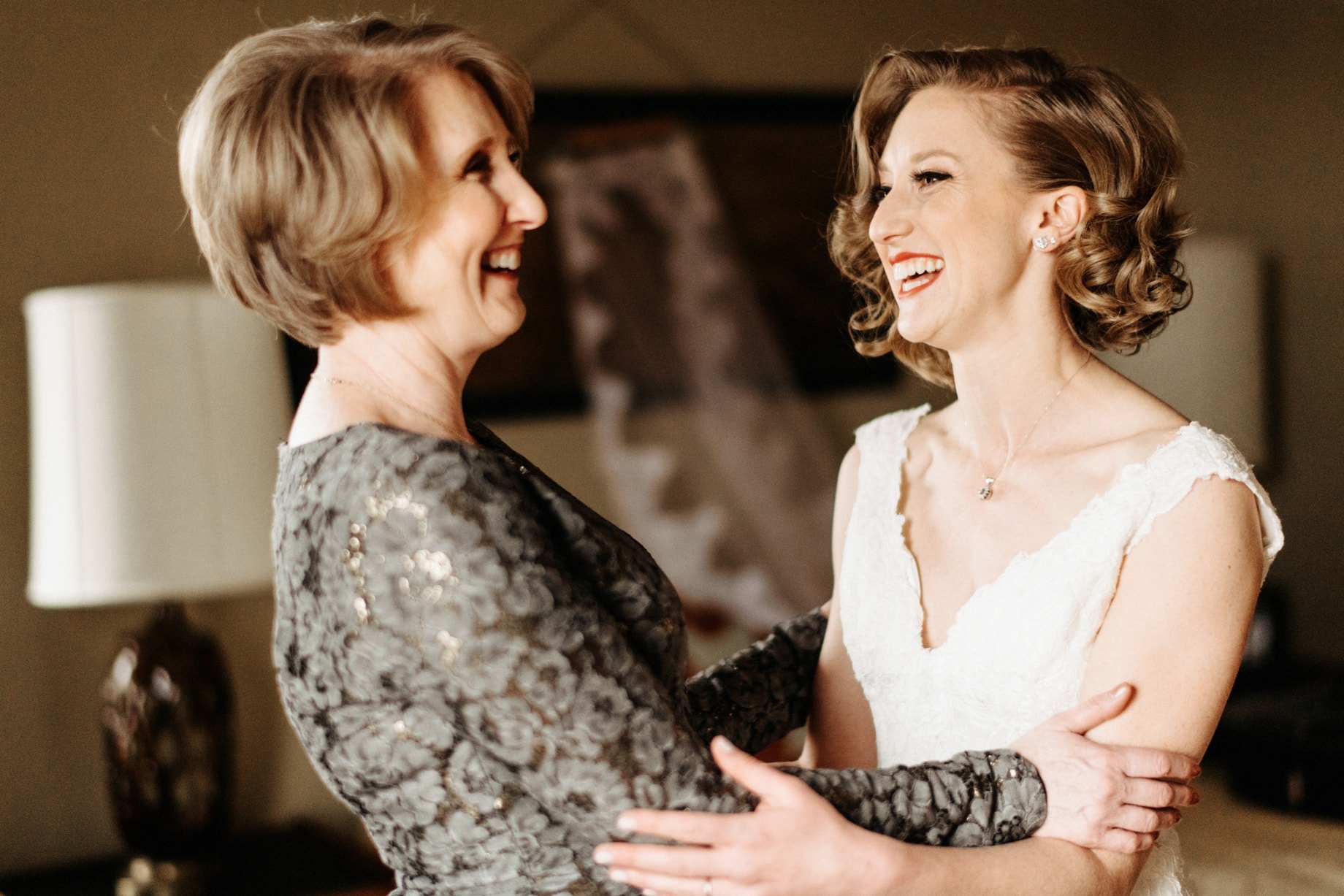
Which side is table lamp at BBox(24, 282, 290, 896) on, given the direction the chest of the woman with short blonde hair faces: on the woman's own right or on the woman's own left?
on the woman's own left

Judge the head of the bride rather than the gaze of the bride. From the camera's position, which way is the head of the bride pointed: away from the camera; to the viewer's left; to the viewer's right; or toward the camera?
to the viewer's left

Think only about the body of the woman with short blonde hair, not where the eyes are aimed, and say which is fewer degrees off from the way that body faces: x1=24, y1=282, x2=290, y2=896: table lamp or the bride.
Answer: the bride

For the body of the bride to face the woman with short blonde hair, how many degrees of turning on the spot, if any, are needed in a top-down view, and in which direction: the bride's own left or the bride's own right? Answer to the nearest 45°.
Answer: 0° — they already face them

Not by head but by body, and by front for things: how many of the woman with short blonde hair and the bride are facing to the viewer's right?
1

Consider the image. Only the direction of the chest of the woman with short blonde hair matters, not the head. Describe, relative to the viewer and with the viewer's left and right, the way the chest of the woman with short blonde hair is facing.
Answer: facing to the right of the viewer

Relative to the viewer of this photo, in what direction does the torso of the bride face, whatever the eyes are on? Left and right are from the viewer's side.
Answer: facing the viewer and to the left of the viewer

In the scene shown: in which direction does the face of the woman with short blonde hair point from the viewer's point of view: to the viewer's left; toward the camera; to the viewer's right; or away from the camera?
to the viewer's right
